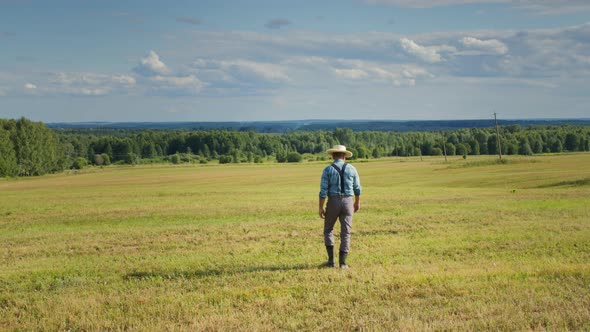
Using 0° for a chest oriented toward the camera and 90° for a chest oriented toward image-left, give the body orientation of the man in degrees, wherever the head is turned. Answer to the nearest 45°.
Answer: approximately 180°
